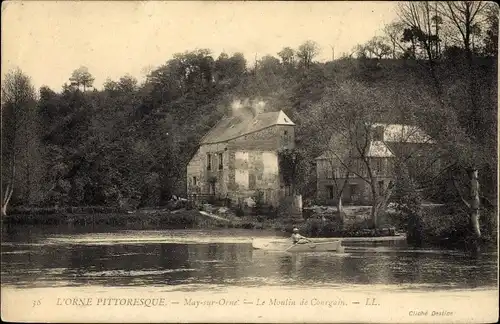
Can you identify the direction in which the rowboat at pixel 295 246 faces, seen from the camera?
facing to the left of the viewer
